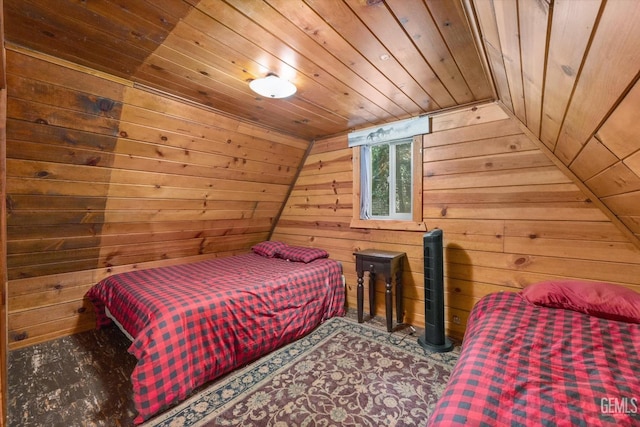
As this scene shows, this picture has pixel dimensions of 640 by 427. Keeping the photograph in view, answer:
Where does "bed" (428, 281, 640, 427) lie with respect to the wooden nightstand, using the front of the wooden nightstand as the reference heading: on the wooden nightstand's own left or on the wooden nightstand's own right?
on the wooden nightstand's own left

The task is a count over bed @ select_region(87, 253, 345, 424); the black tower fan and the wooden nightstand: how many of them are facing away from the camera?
0

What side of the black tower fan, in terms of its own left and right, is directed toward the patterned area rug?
front

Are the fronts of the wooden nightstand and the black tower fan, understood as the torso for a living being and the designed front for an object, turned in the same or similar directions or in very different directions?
same or similar directions

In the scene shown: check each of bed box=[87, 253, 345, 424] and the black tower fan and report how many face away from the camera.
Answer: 0

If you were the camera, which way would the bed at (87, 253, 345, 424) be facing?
facing the viewer and to the left of the viewer

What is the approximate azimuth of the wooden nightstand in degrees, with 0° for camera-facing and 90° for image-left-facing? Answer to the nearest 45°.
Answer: approximately 45°

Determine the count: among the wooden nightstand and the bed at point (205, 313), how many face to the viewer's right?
0
